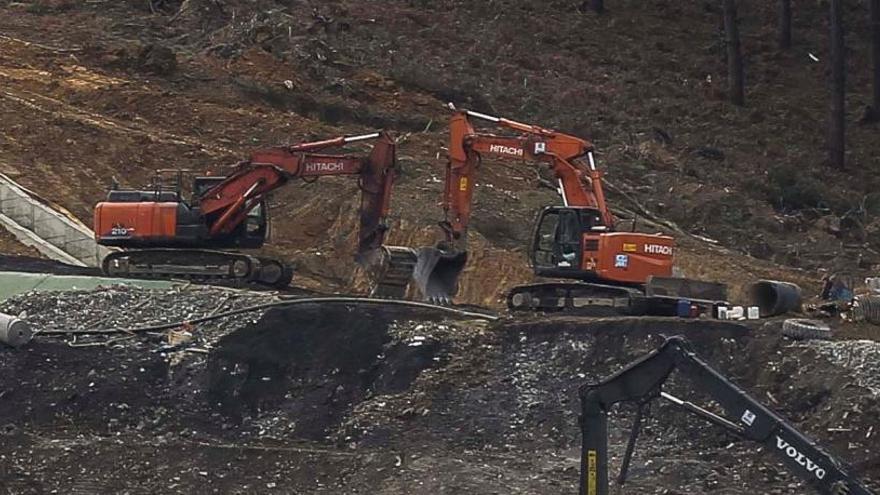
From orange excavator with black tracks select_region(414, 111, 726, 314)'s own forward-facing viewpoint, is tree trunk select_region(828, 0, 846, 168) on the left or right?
on its right

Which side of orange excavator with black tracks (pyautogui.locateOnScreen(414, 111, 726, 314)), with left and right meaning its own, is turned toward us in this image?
left

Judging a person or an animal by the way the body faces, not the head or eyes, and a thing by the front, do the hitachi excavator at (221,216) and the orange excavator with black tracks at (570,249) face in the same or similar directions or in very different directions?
very different directions

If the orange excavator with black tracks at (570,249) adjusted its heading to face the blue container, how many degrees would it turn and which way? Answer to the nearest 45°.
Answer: approximately 135° to its left

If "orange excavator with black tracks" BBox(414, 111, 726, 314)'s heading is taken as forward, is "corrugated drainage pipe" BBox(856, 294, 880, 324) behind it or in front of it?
behind

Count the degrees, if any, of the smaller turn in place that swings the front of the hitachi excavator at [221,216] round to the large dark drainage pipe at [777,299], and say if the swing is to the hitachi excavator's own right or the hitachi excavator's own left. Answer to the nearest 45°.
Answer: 0° — it already faces it

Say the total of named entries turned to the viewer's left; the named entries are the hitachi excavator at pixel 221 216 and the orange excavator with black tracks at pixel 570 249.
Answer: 1

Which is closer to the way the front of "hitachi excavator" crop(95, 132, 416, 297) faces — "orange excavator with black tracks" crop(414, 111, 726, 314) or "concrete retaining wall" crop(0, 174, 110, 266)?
the orange excavator with black tracks

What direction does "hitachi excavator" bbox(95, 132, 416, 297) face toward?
to the viewer's right

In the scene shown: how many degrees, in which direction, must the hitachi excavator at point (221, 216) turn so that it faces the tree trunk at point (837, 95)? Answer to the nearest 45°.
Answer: approximately 45° to its left

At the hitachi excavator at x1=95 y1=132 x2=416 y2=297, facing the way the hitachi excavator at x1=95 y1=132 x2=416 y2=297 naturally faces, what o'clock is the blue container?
The blue container is roughly at 1 o'clock from the hitachi excavator.

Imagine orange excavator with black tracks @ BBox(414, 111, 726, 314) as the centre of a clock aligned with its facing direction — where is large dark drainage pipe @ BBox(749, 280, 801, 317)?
The large dark drainage pipe is roughly at 6 o'clock from the orange excavator with black tracks.
